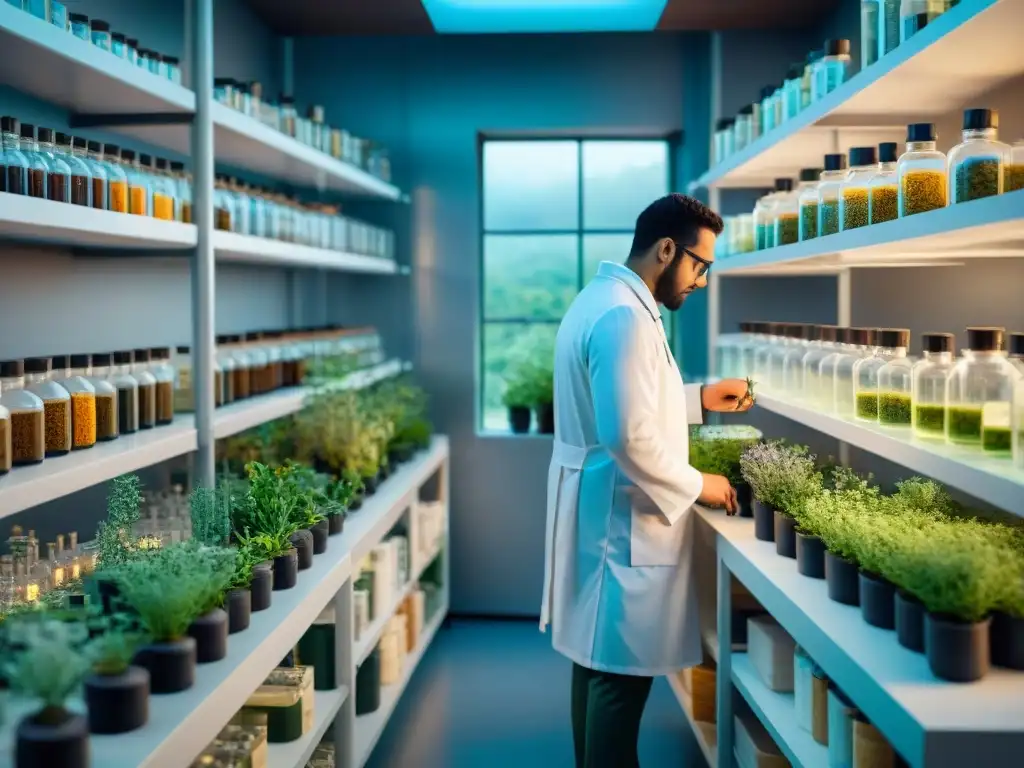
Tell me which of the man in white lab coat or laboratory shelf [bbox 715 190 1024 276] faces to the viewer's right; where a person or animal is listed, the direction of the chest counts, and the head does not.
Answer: the man in white lab coat

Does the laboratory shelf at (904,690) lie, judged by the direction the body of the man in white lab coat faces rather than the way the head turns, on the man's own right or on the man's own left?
on the man's own right

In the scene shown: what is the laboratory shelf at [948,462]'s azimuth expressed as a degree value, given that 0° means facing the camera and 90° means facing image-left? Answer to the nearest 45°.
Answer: approximately 45°

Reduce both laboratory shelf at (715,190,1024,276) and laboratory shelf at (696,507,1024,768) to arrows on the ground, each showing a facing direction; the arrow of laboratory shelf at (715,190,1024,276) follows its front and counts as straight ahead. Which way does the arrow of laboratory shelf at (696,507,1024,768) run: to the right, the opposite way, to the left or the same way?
the same way

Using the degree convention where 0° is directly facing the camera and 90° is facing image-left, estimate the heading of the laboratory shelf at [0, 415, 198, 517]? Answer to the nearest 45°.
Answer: approximately 315°

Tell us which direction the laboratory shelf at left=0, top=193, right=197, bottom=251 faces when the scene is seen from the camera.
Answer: facing the viewer and to the right of the viewer

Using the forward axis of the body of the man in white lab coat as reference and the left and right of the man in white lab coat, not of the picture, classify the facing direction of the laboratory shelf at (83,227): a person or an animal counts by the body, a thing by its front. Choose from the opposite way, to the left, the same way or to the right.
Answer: the same way

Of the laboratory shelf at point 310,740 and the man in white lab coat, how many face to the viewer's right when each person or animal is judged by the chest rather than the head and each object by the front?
2

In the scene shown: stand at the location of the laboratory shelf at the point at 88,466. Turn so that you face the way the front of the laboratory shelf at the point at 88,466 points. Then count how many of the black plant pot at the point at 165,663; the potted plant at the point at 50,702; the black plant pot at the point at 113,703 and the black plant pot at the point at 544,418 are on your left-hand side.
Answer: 1

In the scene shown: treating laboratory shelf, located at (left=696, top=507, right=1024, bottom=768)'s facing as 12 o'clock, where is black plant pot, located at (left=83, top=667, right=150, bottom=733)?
The black plant pot is roughly at 11 o'clock from the laboratory shelf.

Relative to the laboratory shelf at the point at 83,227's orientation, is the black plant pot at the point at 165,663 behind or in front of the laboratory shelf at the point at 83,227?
in front

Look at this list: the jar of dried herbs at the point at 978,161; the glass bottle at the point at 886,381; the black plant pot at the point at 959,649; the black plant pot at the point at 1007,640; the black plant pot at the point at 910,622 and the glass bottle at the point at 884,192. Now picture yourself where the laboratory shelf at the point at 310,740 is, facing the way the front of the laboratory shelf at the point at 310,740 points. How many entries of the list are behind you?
0

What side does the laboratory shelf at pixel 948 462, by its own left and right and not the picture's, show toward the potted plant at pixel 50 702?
front

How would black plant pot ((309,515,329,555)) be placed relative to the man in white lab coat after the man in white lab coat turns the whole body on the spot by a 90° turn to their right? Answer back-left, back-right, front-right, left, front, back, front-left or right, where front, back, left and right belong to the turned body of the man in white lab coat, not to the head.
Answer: right

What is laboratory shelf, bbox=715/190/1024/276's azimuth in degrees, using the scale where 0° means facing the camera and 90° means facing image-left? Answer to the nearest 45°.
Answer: approximately 45°

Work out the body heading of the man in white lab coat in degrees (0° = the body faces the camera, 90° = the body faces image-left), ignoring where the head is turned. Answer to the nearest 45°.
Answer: approximately 270°
